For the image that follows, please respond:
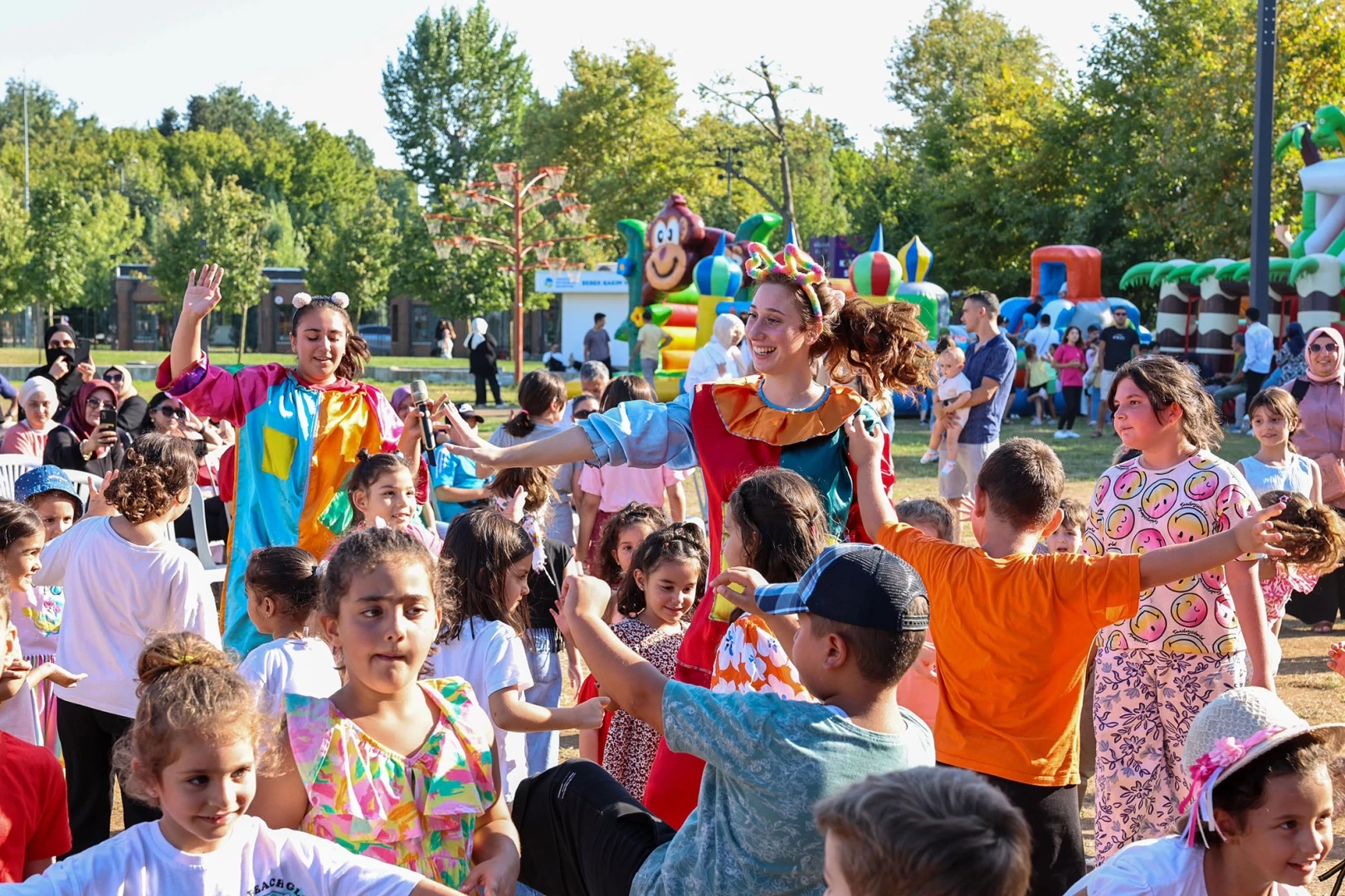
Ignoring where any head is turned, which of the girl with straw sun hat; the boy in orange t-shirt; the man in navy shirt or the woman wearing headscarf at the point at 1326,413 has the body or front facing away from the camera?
the boy in orange t-shirt

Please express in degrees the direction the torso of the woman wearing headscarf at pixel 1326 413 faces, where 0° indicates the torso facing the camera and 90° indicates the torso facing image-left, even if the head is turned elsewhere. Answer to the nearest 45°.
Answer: approximately 0°

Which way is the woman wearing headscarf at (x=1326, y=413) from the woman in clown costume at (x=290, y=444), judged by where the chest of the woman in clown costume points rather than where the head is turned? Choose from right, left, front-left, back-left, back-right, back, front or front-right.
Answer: left

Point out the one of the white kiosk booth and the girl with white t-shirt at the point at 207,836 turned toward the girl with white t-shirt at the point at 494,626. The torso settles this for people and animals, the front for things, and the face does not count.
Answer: the white kiosk booth

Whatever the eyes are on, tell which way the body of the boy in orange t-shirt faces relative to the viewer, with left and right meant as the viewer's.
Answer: facing away from the viewer
